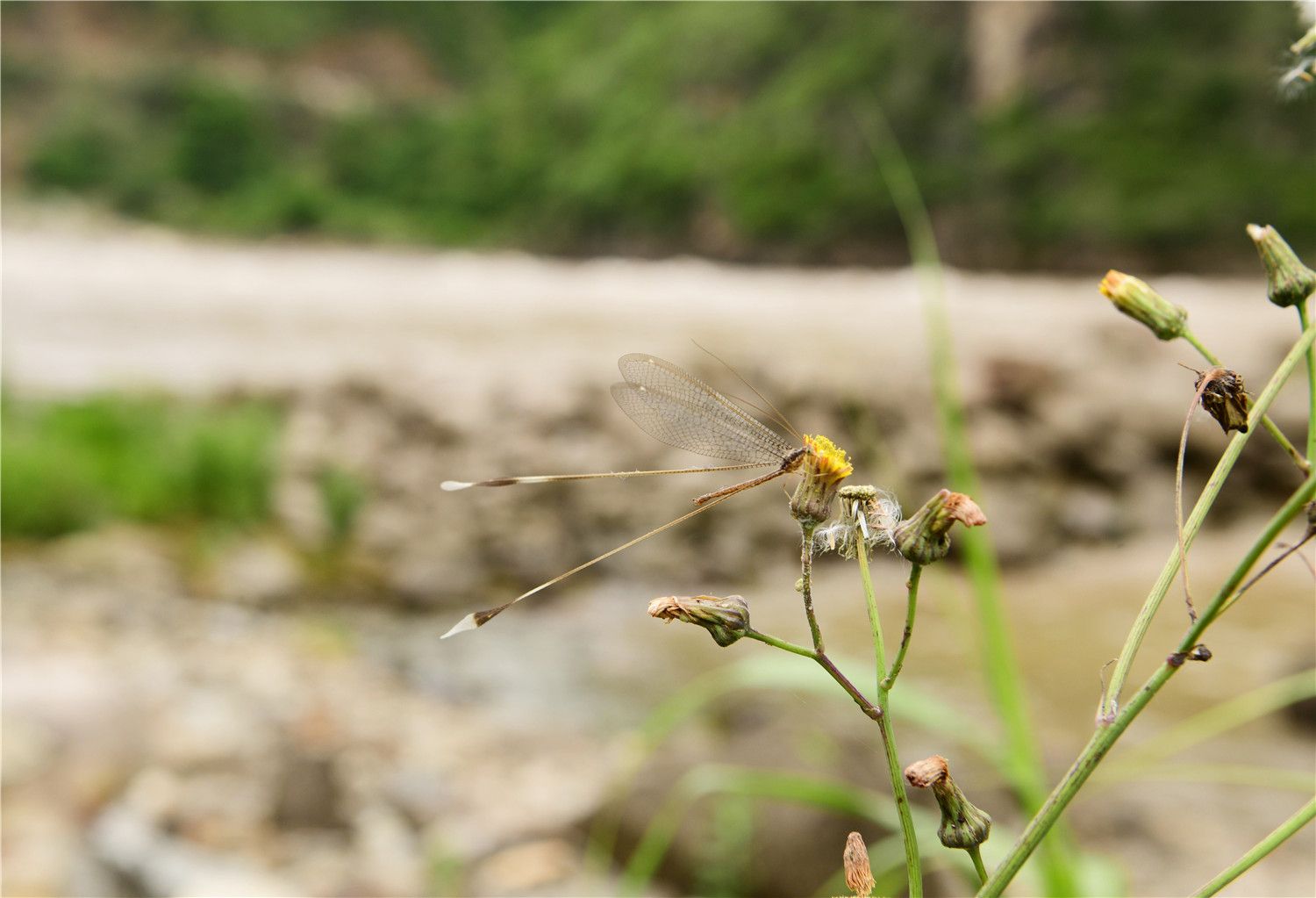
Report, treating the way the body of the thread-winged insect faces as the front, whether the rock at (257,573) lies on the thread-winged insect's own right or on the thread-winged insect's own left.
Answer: on the thread-winged insect's own left

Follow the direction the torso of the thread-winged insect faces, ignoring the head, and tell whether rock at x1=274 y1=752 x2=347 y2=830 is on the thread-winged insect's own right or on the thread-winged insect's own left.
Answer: on the thread-winged insect's own left

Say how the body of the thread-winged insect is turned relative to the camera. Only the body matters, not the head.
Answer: to the viewer's right

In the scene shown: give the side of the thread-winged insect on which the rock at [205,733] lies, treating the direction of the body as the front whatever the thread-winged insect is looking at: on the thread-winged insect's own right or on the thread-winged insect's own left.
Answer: on the thread-winged insect's own left

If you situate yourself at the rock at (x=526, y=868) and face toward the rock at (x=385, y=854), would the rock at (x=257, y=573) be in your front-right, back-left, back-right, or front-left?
front-right
